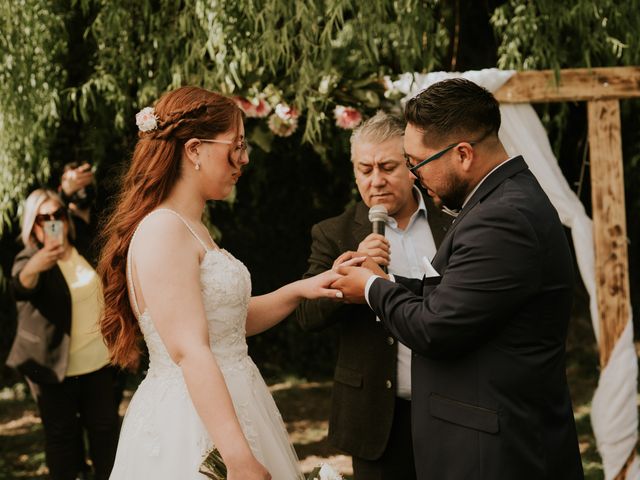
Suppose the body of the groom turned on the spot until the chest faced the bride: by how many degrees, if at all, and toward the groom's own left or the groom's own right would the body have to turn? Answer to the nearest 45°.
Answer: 0° — they already face them

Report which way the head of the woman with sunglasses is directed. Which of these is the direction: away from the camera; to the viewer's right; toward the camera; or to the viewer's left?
toward the camera

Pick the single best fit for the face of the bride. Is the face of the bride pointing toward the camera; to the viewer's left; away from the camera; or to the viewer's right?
to the viewer's right

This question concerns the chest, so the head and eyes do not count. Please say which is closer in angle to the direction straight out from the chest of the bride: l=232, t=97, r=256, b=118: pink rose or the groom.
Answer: the groom

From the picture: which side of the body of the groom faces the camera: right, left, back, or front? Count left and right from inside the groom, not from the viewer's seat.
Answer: left

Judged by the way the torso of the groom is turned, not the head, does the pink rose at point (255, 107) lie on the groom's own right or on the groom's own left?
on the groom's own right

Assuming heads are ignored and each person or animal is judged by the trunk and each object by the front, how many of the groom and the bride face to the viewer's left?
1

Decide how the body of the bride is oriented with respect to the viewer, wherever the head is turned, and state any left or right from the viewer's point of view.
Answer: facing to the right of the viewer

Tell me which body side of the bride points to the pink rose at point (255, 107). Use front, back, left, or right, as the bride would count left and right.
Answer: left

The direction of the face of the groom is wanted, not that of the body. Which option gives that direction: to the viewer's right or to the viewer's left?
to the viewer's left

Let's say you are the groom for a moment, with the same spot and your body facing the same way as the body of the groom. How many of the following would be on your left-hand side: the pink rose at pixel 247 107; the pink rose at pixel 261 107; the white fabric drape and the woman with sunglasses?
0

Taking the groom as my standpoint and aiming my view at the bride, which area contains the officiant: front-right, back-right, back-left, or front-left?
front-right

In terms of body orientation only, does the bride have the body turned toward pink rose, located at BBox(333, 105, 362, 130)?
no

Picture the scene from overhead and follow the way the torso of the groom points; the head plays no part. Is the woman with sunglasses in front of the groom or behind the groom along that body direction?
in front

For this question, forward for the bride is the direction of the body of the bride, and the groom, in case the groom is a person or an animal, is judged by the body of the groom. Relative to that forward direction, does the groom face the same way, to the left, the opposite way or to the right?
the opposite way
